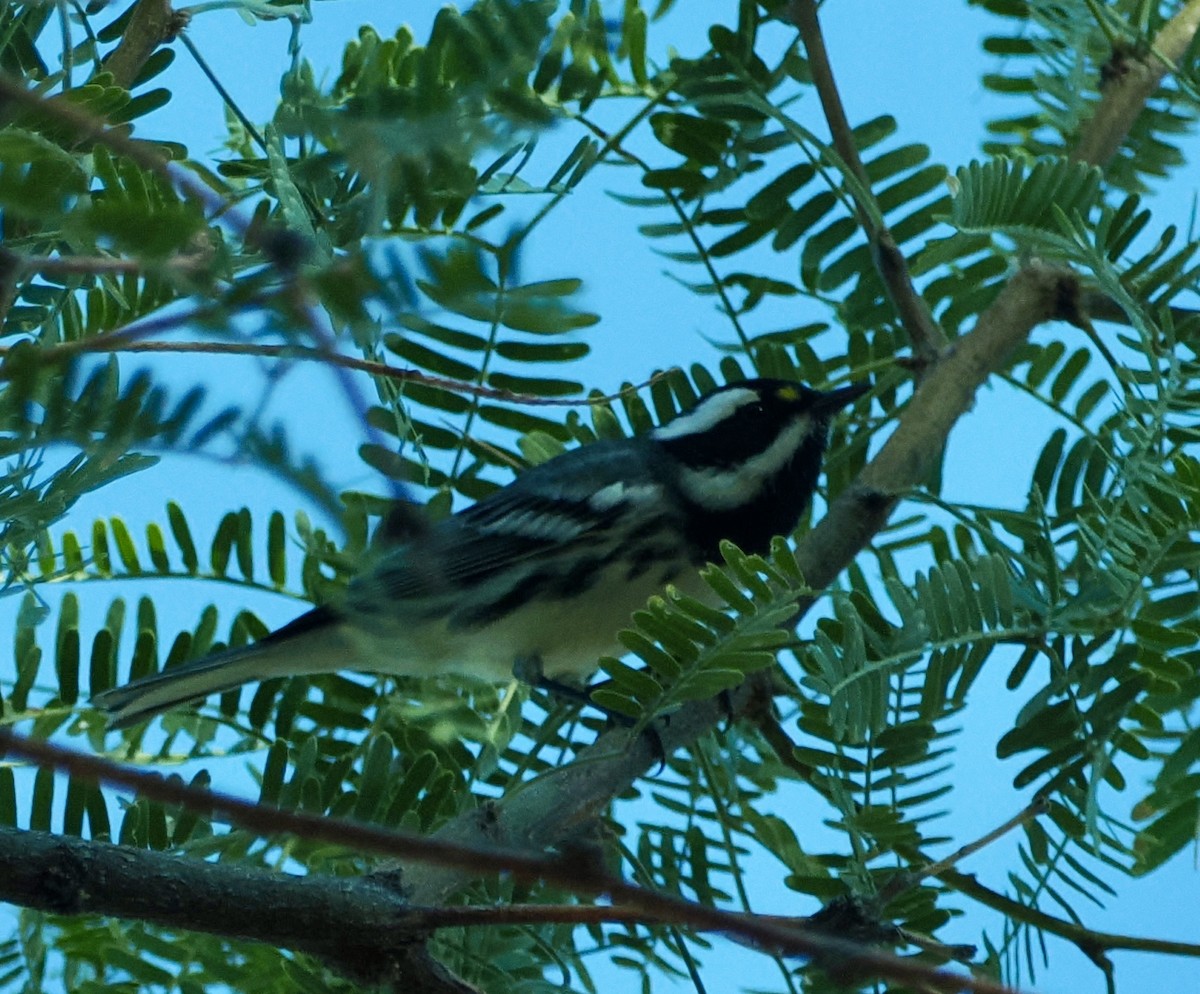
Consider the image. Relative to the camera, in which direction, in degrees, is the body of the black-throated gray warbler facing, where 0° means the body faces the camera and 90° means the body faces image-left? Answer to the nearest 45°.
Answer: approximately 270°
